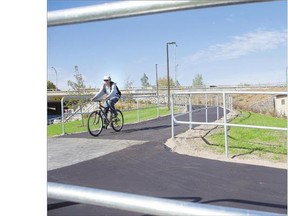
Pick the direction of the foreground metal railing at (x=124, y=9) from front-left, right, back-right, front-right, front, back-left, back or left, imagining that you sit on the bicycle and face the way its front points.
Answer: front-left

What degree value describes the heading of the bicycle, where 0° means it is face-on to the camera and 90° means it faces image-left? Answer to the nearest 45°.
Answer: approximately 45°

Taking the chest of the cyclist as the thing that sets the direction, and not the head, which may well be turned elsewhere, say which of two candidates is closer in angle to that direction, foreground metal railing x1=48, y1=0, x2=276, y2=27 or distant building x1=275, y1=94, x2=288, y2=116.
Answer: the foreground metal railing

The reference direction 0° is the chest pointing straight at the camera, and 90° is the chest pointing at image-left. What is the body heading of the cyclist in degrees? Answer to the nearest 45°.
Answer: approximately 45°
